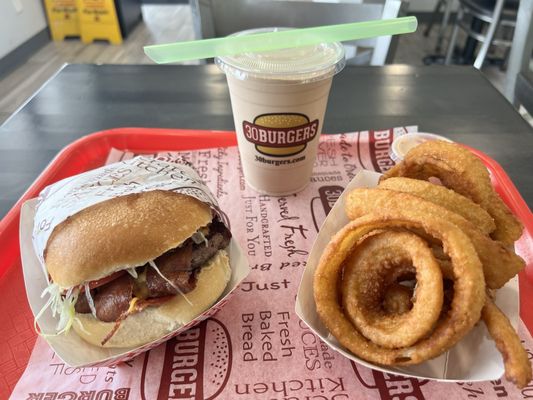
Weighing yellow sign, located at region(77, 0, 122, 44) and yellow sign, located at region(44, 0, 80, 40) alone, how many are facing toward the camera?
2

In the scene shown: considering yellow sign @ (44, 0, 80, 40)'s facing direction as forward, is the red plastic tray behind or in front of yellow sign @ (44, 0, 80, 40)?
in front

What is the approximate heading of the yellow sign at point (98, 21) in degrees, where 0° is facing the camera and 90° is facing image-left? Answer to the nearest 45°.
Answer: approximately 0°

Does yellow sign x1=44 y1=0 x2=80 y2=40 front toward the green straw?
yes

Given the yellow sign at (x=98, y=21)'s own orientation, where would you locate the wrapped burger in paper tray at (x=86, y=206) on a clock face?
The wrapped burger in paper tray is roughly at 12 o'clock from the yellow sign.

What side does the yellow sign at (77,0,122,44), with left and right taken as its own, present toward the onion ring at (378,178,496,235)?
front

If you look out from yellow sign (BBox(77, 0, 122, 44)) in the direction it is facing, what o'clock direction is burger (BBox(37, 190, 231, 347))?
The burger is roughly at 12 o'clock from the yellow sign.

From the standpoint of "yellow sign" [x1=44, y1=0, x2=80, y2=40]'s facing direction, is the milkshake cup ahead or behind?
ahead

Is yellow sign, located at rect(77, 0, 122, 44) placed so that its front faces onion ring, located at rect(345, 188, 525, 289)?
yes

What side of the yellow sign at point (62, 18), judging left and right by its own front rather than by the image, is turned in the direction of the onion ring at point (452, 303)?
front
